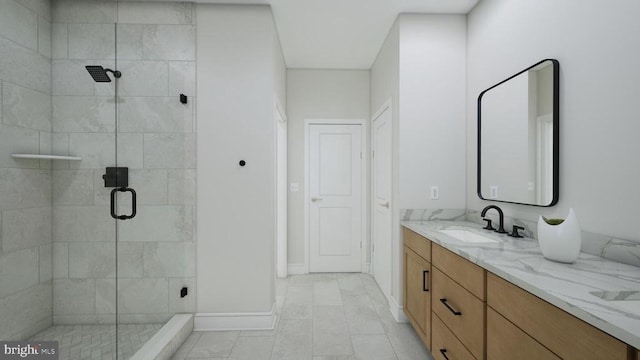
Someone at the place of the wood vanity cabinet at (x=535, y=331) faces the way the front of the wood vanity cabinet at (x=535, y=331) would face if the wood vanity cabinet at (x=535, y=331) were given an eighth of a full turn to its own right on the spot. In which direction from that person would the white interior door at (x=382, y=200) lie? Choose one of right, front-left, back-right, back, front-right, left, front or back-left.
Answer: front-right

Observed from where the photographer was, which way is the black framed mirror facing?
facing the viewer and to the left of the viewer

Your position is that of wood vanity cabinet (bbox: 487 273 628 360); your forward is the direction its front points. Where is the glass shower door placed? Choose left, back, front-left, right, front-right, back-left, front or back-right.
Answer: front-right

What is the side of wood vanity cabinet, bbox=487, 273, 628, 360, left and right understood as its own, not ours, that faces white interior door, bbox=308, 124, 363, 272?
right

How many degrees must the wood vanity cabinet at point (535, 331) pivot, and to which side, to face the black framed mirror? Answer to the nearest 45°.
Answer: approximately 135° to its right

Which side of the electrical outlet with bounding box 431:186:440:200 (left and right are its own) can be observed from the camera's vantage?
front

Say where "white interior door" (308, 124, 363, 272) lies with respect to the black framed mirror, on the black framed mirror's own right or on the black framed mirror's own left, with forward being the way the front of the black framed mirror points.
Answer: on the black framed mirror's own right

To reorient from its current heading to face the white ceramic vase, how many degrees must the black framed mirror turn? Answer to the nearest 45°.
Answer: approximately 45° to its left

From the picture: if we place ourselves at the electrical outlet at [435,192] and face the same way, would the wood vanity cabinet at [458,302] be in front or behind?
in front

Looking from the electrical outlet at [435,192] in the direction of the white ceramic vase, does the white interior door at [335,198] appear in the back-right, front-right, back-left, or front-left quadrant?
back-right

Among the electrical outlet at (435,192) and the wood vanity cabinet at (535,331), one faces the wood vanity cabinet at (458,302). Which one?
the electrical outlet

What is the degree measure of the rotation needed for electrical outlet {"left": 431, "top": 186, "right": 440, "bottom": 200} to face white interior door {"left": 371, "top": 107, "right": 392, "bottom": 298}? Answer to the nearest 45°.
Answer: approximately 135° to its right
